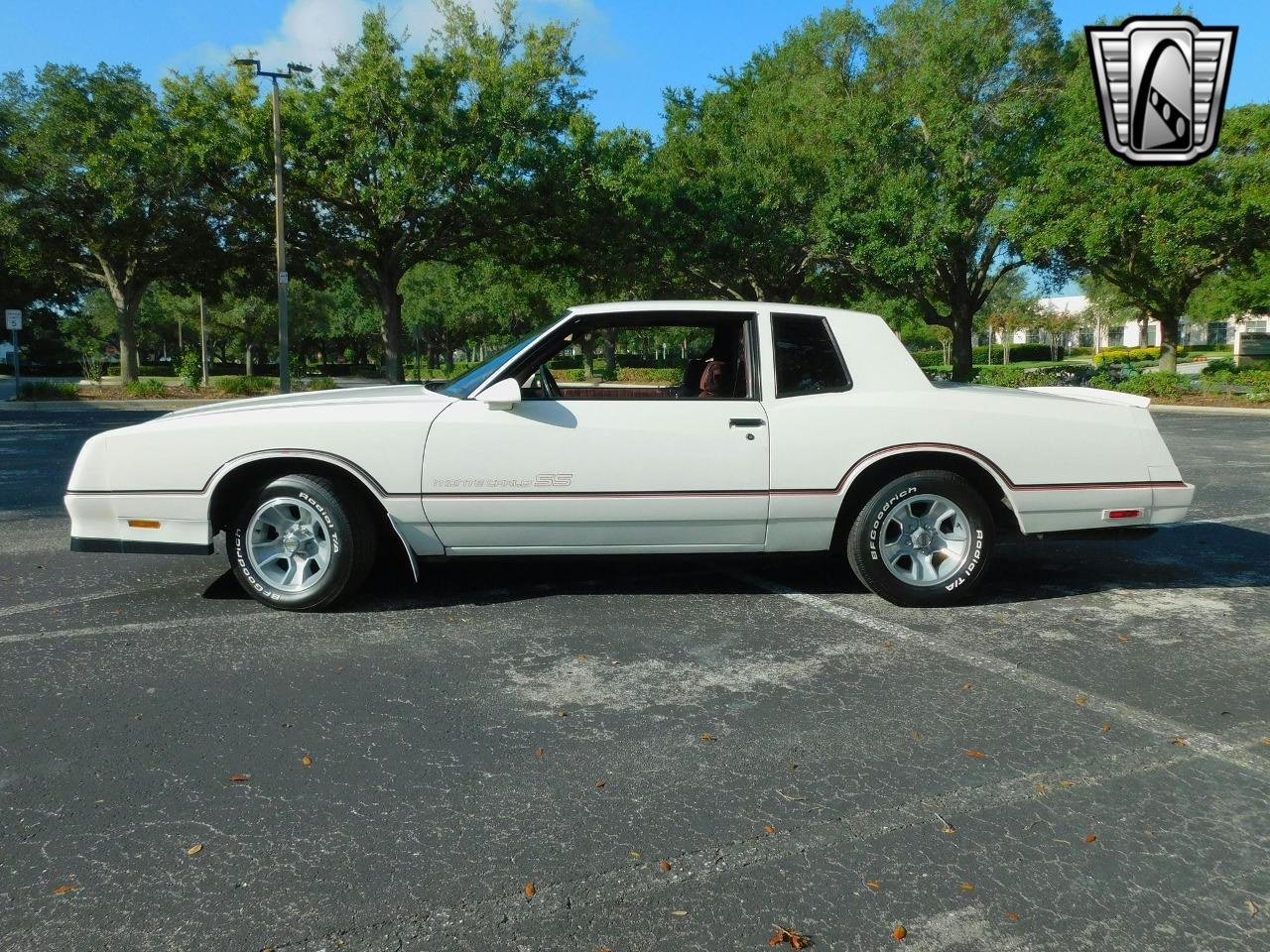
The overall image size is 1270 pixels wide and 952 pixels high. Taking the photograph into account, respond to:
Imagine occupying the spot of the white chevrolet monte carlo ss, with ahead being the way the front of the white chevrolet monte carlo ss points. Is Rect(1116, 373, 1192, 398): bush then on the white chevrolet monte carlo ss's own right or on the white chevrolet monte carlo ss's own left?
on the white chevrolet monte carlo ss's own right

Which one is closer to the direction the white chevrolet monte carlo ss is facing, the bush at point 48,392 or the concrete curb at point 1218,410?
the bush

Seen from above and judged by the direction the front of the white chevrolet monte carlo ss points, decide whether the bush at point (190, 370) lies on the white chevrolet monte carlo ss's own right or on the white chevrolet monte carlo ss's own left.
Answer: on the white chevrolet monte carlo ss's own right

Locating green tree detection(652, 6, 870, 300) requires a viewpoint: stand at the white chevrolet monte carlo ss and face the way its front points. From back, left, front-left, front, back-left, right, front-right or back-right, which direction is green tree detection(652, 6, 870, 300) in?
right

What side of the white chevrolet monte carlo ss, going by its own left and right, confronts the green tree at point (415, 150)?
right

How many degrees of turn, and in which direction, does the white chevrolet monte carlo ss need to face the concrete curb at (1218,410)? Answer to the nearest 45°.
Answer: approximately 135° to its right

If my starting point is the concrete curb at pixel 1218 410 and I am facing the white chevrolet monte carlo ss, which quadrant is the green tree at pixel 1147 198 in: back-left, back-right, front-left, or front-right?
back-right

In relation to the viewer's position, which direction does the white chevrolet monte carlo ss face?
facing to the left of the viewer

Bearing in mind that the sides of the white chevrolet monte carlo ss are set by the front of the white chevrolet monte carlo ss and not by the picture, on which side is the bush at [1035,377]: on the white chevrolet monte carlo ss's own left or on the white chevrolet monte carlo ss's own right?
on the white chevrolet monte carlo ss's own right

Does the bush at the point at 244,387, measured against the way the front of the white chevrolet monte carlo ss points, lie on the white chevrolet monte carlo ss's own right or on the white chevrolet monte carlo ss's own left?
on the white chevrolet monte carlo ss's own right
